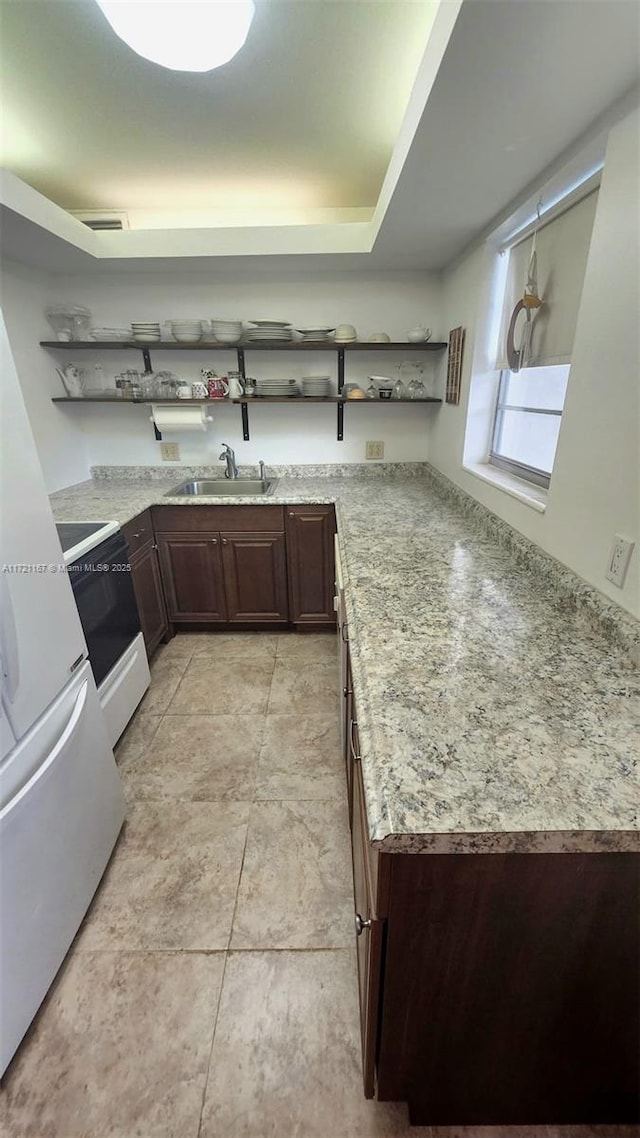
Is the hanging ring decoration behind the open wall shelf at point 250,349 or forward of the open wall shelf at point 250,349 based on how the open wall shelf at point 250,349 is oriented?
forward

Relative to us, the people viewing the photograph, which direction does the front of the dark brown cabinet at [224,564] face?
facing the viewer

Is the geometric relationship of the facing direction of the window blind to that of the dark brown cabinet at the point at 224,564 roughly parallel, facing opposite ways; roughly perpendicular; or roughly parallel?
roughly perpendicular

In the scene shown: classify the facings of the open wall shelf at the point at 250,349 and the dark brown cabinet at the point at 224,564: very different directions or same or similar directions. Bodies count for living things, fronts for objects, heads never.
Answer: same or similar directions

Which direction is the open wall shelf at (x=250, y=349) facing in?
toward the camera

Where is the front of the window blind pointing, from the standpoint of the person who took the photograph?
facing the viewer and to the left of the viewer

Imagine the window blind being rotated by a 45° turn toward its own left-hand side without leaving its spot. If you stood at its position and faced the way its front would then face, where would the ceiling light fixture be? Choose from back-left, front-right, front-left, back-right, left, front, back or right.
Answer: front-right

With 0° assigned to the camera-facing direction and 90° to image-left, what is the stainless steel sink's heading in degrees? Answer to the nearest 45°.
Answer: approximately 0°
